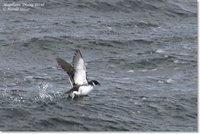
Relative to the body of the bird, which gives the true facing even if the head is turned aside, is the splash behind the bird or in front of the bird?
behind

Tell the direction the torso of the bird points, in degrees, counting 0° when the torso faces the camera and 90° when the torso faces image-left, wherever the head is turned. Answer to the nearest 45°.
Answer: approximately 270°
